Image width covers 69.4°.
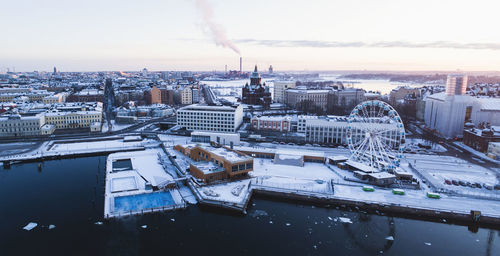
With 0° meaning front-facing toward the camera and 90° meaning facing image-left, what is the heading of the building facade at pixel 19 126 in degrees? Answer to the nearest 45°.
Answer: approximately 0°

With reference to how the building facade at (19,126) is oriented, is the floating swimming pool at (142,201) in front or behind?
in front

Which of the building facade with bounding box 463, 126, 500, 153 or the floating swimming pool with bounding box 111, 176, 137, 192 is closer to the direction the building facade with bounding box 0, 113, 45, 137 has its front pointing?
the floating swimming pool

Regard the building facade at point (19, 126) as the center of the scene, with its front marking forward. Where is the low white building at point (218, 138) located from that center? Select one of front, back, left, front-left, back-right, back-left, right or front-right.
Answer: front-left

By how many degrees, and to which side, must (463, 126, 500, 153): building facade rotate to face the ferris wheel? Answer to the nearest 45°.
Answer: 0° — it already faces it

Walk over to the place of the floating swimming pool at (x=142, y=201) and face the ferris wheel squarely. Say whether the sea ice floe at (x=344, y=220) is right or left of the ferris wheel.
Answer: right

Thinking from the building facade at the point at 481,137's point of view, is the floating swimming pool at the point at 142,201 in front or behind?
in front

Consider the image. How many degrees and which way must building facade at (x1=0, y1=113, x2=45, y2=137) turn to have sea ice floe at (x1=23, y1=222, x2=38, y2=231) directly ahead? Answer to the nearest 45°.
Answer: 0° — it already faces it

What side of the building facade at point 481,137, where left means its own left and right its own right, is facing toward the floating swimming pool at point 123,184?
front

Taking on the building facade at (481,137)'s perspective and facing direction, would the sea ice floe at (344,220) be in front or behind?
in front

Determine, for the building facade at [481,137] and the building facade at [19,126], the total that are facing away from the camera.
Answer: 0

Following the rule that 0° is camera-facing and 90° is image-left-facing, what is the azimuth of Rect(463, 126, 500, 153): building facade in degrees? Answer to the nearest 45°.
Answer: approximately 45°
